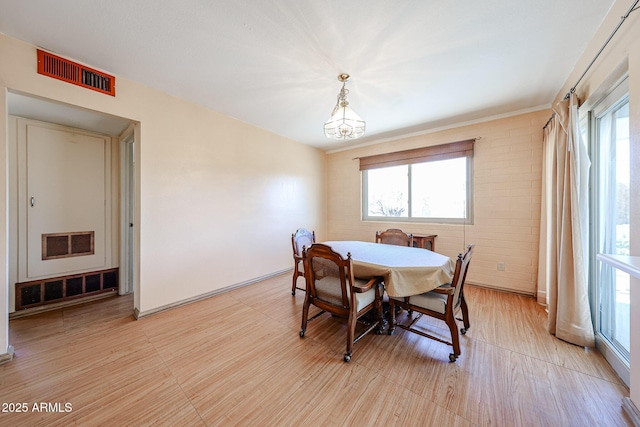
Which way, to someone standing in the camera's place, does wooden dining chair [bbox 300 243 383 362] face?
facing away from the viewer and to the right of the viewer

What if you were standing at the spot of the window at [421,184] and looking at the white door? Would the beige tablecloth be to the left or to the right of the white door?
left

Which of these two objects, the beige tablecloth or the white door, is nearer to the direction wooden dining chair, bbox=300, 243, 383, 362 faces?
the beige tablecloth

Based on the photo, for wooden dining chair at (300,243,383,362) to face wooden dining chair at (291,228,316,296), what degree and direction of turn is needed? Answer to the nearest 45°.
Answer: approximately 90° to its left

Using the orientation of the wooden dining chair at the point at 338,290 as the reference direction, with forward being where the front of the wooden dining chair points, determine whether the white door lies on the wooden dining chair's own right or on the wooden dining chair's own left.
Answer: on the wooden dining chair's own left

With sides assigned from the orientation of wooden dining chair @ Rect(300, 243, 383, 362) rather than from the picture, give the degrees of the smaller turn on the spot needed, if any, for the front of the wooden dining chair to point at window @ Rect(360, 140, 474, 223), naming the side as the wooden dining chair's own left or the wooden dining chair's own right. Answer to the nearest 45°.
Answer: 0° — it already faces it

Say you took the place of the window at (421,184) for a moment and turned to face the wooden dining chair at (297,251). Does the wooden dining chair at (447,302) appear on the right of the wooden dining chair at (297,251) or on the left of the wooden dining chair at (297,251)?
left
